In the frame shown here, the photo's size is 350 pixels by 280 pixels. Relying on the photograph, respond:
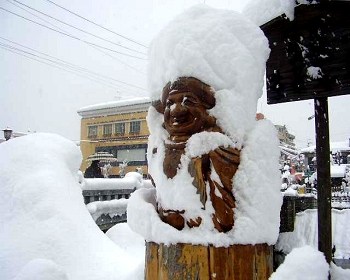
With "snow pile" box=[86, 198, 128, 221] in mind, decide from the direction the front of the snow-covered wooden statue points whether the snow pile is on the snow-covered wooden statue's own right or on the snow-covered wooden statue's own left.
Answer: on the snow-covered wooden statue's own right

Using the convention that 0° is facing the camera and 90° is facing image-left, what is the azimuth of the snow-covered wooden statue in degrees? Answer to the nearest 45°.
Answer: approximately 45°

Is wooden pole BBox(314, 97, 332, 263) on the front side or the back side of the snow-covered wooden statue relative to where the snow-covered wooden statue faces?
on the back side

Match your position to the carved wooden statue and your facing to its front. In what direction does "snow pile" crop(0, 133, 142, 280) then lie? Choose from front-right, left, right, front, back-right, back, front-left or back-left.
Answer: right

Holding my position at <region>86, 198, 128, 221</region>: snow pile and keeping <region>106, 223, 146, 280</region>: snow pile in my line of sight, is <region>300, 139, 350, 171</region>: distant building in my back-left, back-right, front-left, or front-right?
back-left

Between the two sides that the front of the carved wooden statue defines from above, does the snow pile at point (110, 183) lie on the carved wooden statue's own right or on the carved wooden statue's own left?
on the carved wooden statue's own right
